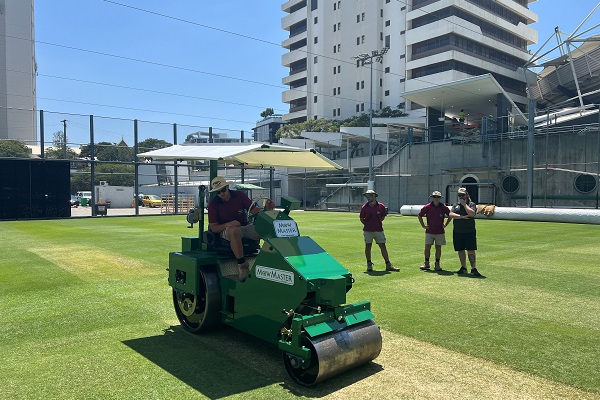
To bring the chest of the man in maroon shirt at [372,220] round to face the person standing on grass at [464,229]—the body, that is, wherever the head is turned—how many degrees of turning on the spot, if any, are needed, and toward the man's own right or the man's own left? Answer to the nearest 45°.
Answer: approximately 90° to the man's own left

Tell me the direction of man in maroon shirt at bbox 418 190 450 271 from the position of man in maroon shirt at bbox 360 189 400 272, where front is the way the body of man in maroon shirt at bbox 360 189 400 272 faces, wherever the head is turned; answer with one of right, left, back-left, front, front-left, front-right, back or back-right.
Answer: left

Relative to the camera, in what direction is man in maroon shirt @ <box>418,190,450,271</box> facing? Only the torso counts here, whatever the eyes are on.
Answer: toward the camera

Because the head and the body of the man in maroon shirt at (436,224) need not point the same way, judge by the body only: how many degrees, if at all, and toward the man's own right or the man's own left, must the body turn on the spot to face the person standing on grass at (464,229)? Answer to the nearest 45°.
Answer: approximately 45° to the man's own left

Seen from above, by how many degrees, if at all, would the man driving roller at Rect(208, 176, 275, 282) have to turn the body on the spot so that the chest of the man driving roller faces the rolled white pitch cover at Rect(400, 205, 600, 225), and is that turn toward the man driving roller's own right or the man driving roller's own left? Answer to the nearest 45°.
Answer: approximately 90° to the man driving roller's own left

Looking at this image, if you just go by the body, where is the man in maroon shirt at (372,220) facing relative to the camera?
toward the camera

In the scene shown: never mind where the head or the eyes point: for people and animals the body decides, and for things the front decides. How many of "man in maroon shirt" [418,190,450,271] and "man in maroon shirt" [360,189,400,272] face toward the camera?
2

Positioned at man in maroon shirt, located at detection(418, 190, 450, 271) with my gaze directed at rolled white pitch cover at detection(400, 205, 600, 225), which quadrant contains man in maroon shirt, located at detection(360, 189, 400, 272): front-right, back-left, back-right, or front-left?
back-left

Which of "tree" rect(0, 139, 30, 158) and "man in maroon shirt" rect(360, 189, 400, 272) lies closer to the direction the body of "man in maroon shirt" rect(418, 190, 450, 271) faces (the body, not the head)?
the man in maroon shirt

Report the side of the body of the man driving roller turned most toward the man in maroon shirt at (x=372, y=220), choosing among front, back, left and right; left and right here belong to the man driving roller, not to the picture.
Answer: left

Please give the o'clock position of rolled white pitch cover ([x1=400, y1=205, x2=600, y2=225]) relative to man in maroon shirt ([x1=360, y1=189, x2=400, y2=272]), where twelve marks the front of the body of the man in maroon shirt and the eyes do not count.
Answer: The rolled white pitch cover is roughly at 7 o'clock from the man in maroon shirt.

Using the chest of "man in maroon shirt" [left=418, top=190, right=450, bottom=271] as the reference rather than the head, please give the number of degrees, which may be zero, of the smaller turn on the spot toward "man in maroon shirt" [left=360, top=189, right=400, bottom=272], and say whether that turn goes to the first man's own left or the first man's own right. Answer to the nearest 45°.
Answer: approximately 90° to the first man's own right

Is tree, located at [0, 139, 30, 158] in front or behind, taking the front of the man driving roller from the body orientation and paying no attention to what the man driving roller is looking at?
behind

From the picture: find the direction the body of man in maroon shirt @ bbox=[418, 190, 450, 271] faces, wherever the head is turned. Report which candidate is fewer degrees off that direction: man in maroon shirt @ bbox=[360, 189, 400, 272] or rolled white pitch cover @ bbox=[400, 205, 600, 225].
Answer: the man in maroon shirt

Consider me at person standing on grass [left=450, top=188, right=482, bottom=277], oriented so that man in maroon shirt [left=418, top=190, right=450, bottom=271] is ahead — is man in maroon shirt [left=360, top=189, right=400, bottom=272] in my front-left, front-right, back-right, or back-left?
front-left

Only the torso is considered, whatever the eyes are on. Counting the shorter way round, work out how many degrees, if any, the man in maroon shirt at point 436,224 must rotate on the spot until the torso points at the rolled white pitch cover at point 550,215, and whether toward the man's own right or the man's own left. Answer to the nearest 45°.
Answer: approximately 180°

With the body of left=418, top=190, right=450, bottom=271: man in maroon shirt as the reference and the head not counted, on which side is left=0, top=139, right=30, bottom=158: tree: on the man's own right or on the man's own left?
on the man's own right

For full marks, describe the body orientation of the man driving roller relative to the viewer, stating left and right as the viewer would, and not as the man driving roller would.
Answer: facing the viewer and to the right of the viewer
